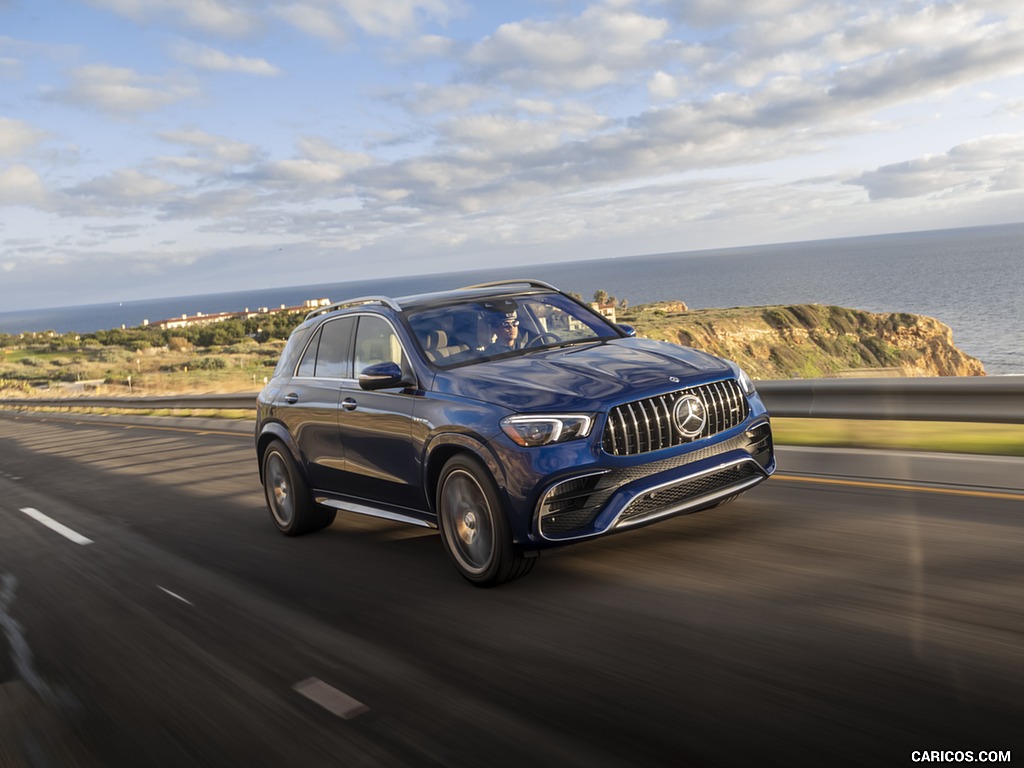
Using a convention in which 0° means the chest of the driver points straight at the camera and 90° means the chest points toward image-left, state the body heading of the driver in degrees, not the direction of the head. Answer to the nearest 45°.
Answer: approximately 315°

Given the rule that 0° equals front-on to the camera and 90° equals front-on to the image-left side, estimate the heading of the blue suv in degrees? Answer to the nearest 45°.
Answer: approximately 315°

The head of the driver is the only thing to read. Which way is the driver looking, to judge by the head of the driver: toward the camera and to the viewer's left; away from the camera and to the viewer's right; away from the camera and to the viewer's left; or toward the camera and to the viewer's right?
toward the camera and to the viewer's right

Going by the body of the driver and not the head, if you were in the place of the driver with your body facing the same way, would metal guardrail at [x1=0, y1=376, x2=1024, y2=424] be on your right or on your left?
on your left

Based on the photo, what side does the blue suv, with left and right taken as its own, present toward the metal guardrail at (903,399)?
left
